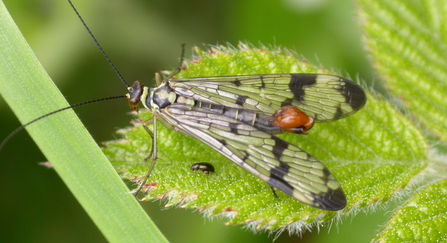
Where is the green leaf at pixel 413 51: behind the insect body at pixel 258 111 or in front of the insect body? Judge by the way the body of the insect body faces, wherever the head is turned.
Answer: behind

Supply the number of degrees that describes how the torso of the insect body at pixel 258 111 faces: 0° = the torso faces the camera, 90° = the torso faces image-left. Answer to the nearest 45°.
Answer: approximately 90°

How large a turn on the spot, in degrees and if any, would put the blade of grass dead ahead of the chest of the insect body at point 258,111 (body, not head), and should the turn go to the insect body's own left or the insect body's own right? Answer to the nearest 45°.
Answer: approximately 45° to the insect body's own left
